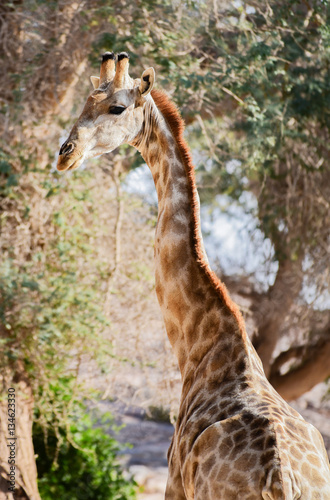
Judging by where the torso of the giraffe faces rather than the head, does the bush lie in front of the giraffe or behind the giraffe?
in front

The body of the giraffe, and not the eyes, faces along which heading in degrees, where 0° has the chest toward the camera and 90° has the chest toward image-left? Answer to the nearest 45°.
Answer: approximately 135°
